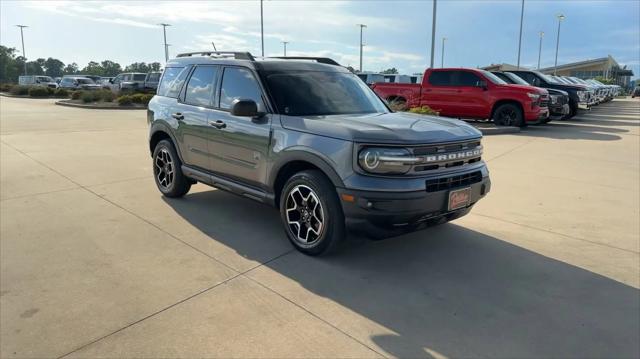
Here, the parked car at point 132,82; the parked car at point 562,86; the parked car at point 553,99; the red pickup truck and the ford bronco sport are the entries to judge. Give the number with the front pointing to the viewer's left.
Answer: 1

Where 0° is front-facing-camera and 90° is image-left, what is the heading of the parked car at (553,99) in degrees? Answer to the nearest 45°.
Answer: approximately 315°

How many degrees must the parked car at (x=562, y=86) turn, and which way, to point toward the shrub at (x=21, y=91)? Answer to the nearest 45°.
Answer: approximately 135° to its right

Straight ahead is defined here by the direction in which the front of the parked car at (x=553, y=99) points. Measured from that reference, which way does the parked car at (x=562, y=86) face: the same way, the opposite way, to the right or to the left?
the same way

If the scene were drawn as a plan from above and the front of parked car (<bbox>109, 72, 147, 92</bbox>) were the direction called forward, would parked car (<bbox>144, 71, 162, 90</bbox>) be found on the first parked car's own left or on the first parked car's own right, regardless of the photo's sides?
on the first parked car's own left

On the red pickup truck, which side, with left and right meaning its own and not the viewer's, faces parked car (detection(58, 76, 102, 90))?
back

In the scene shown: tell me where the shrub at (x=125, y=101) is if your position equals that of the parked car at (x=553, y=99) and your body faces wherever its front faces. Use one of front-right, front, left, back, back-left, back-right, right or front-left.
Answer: back-right

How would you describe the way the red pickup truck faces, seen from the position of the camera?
facing the viewer and to the right of the viewer

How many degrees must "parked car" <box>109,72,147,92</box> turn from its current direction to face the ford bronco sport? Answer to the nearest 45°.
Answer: approximately 90° to its left
